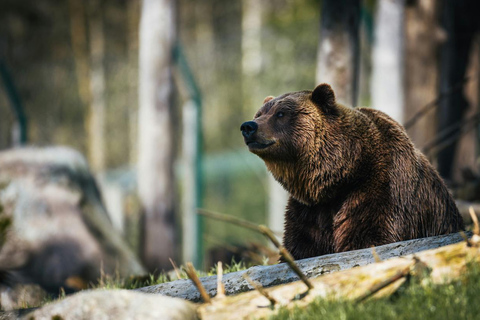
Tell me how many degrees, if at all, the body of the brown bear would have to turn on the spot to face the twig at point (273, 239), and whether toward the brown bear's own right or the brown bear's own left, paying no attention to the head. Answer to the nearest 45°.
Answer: approximately 45° to the brown bear's own left

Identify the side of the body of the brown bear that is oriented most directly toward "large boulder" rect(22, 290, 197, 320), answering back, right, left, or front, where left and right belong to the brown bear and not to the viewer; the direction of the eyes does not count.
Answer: front

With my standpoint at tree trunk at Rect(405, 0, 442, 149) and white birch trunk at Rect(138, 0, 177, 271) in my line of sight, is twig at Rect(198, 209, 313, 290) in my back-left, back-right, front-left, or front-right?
front-left

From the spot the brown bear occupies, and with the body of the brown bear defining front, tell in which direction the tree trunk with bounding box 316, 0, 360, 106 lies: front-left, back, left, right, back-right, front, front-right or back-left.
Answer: back-right

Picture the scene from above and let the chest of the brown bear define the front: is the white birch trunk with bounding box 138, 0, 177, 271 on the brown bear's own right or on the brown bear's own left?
on the brown bear's own right

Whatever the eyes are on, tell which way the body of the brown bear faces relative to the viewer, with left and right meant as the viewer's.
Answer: facing the viewer and to the left of the viewer

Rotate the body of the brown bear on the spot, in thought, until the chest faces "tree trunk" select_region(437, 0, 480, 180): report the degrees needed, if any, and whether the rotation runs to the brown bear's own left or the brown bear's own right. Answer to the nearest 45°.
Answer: approximately 135° to the brown bear's own right

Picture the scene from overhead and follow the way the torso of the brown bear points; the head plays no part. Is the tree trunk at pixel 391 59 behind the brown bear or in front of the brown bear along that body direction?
behind
